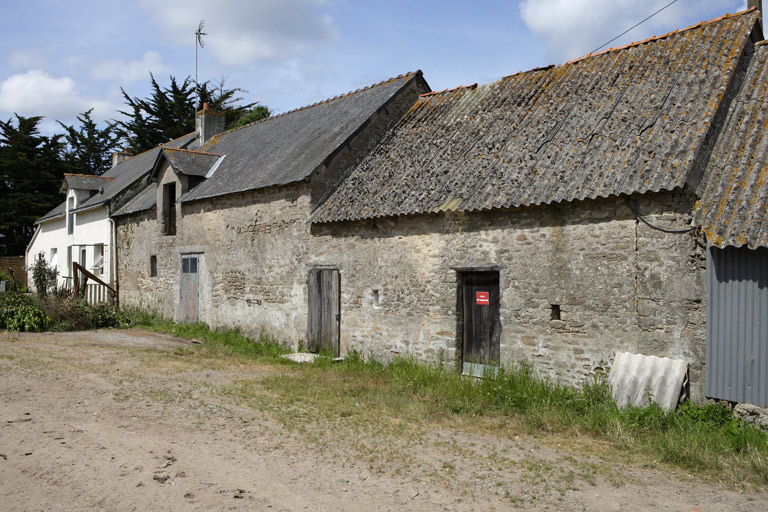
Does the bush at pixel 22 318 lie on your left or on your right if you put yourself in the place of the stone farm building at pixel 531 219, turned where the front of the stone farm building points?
on your right

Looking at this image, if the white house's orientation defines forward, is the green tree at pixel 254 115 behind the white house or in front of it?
behind

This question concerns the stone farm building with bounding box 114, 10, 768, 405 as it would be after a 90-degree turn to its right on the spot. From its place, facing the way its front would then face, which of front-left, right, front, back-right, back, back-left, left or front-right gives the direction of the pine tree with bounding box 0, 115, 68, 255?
front

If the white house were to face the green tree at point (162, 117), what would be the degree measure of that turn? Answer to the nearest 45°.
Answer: approximately 135° to its right

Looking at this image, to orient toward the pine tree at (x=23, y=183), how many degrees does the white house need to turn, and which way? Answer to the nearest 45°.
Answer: approximately 135° to its right

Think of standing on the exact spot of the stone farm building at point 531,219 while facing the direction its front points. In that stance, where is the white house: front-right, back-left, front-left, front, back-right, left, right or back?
right

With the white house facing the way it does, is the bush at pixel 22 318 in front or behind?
in front

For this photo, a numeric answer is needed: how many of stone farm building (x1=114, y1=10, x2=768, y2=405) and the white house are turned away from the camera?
0

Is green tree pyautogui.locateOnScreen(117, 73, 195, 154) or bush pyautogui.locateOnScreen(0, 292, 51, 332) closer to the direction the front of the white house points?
the bush

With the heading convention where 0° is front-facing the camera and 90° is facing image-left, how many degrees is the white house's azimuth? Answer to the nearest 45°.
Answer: approximately 45°

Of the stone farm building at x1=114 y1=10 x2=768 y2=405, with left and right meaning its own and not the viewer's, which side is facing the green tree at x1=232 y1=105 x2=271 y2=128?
right

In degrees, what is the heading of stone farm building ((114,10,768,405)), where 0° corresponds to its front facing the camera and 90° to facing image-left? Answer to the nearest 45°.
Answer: approximately 45°
